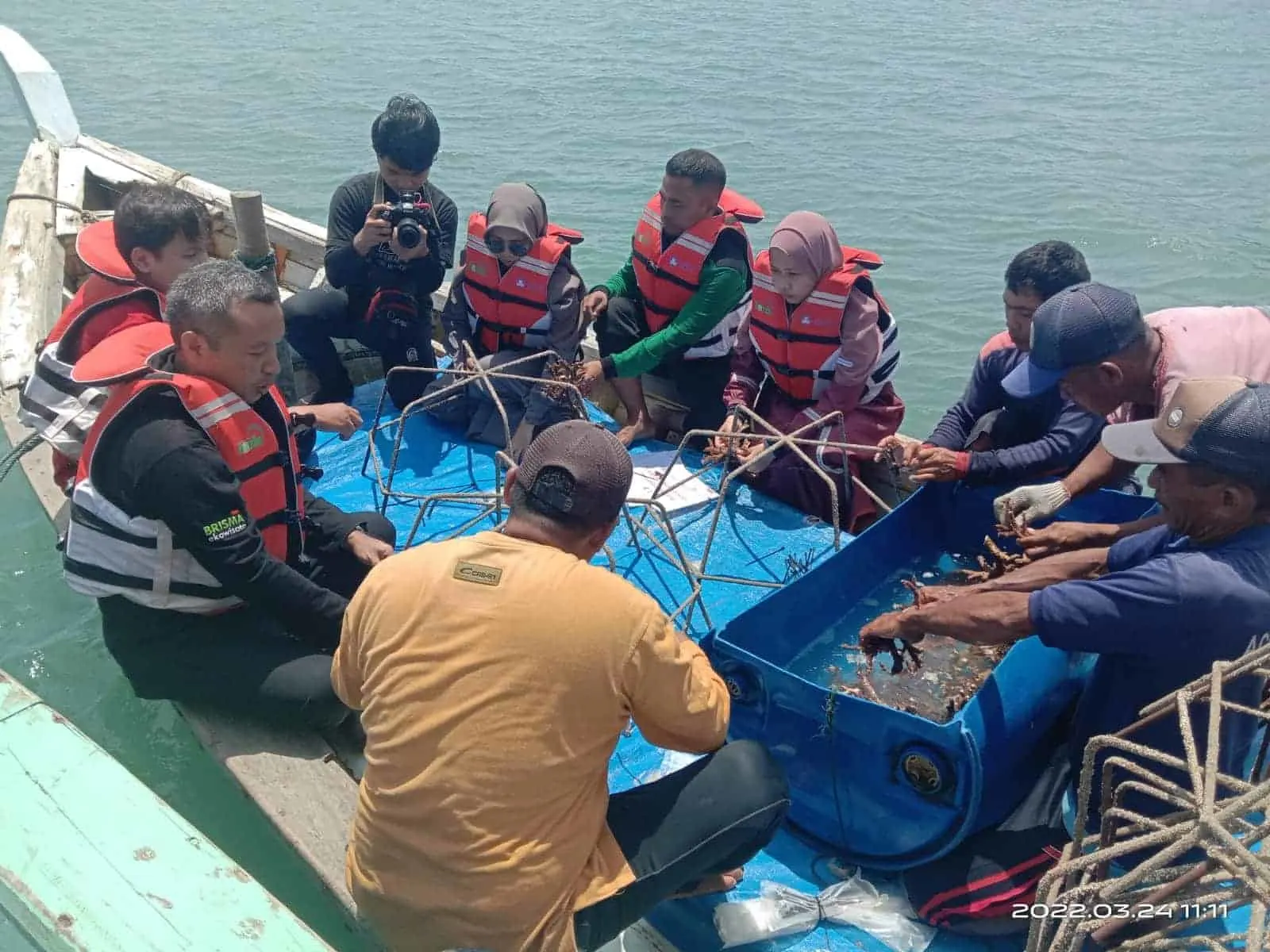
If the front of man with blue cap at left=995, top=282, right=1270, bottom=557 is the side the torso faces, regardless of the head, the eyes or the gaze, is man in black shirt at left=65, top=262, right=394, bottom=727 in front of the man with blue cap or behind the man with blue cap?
in front

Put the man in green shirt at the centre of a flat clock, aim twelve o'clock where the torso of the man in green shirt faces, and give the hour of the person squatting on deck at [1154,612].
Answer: The person squatting on deck is roughly at 10 o'clock from the man in green shirt.

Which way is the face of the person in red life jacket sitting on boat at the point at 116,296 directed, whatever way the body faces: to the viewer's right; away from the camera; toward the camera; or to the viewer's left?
to the viewer's right

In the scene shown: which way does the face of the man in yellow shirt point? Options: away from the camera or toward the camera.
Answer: away from the camera

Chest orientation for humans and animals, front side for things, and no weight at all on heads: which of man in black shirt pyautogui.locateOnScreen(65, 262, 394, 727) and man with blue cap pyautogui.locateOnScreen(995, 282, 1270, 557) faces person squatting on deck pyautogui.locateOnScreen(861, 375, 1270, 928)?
the man in black shirt

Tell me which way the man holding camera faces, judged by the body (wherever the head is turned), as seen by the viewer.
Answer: toward the camera

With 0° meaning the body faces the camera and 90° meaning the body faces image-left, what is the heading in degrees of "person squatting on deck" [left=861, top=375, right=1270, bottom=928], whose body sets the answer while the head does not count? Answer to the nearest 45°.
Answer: approximately 90°

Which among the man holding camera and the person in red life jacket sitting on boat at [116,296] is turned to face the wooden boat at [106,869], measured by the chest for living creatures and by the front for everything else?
the man holding camera

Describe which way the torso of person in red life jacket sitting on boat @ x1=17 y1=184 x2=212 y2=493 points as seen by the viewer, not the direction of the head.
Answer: to the viewer's right

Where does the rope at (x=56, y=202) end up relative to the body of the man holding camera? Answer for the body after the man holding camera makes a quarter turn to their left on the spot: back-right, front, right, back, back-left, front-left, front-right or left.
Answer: back-left

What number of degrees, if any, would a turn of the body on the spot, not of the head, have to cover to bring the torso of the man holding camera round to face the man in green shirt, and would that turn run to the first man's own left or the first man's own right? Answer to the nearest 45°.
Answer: approximately 90° to the first man's own left

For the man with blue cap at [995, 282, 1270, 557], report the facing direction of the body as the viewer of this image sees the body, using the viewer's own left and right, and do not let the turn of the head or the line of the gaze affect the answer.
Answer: facing to the left of the viewer

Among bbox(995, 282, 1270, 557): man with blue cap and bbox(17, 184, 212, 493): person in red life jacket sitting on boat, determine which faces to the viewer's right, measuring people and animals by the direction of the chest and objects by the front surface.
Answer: the person in red life jacket sitting on boat

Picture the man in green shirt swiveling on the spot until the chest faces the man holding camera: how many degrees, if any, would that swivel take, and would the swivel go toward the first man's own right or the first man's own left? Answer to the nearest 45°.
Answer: approximately 45° to the first man's own right
